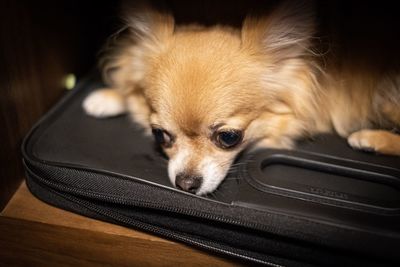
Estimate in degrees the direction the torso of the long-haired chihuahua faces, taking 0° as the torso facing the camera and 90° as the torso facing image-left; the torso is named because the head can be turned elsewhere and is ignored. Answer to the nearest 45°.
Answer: approximately 45°
